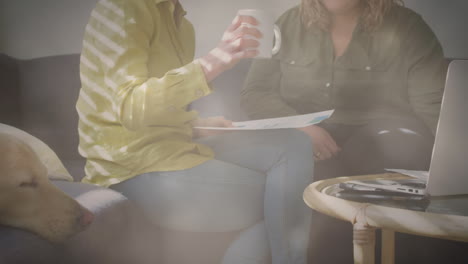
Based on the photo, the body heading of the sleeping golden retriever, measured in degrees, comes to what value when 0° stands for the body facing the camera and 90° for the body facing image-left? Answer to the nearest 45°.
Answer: approximately 270°

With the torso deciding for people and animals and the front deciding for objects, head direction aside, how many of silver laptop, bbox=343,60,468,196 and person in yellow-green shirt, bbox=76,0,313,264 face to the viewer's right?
1

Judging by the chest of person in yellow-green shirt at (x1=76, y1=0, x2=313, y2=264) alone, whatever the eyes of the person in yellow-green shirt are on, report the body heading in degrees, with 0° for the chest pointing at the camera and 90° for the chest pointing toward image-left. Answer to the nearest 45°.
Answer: approximately 270°

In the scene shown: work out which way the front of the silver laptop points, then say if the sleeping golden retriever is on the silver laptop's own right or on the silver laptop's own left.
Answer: on the silver laptop's own left

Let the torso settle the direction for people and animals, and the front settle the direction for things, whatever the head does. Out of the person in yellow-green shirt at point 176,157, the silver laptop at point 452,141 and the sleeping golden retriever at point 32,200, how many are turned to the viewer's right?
2

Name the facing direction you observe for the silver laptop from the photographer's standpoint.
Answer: facing away from the viewer and to the left of the viewer
